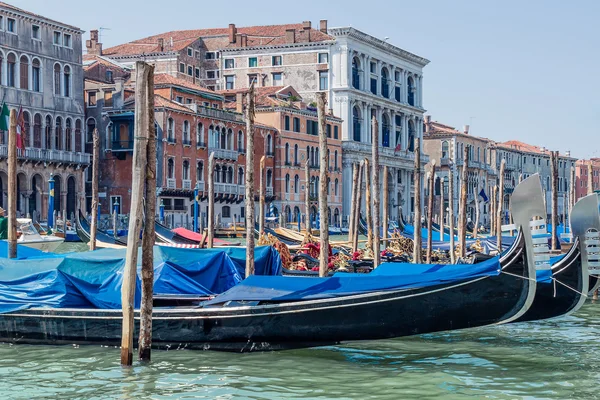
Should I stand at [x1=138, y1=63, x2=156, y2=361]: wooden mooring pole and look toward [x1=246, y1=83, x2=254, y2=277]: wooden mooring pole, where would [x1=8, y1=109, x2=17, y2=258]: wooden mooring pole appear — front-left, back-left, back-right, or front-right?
front-left

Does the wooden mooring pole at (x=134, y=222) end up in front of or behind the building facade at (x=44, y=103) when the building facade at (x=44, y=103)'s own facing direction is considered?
in front

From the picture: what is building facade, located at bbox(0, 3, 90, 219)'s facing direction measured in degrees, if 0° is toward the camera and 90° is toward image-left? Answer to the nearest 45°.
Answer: approximately 315°

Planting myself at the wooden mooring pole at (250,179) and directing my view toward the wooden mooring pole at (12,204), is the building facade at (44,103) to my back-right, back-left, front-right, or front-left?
front-right

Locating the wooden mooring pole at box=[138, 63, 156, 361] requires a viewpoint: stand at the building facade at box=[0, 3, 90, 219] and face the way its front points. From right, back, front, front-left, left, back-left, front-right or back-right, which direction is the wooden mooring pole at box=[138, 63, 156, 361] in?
front-right

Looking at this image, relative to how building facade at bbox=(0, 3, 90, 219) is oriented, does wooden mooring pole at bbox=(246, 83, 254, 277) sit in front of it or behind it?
in front

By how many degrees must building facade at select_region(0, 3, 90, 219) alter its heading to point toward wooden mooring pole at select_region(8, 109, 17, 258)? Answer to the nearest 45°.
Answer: approximately 45° to its right
